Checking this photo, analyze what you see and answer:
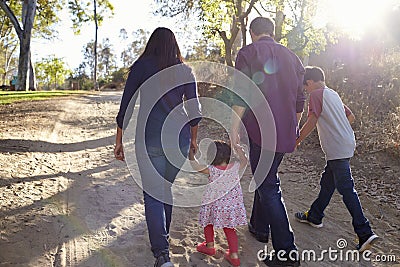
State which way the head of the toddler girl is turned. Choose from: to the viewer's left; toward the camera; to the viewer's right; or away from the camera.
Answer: away from the camera

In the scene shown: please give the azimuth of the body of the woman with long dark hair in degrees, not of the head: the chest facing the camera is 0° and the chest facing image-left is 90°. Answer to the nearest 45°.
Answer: approximately 180°

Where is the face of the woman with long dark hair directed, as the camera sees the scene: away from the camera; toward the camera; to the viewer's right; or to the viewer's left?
away from the camera

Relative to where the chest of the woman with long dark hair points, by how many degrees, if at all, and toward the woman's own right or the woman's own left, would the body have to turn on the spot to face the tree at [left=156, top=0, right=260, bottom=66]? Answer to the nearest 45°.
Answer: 0° — they already face it
